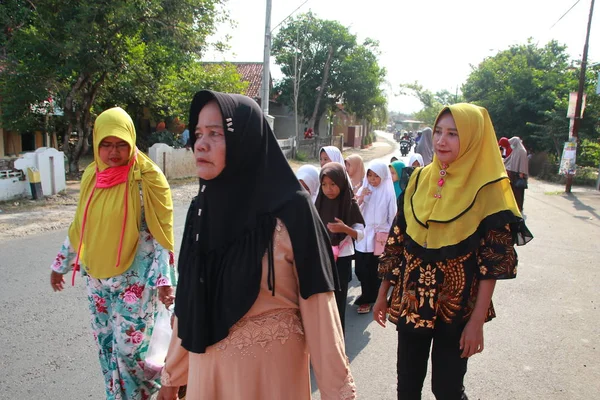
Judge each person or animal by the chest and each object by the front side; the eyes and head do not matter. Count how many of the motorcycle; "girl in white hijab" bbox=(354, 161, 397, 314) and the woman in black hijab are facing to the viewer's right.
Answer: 0

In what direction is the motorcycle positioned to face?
toward the camera

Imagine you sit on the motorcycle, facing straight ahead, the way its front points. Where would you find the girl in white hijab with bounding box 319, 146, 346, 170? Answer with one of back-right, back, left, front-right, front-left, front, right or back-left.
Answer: front

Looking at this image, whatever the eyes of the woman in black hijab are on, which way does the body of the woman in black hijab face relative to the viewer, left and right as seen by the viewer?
facing the viewer and to the left of the viewer

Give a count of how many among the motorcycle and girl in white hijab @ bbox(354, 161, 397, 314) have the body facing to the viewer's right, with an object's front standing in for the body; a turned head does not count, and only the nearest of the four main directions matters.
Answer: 0

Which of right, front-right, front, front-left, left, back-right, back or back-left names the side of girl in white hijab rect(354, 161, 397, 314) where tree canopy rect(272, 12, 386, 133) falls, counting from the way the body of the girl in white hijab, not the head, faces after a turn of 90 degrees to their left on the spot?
back-left

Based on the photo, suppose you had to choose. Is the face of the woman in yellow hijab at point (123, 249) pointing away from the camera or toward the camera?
toward the camera

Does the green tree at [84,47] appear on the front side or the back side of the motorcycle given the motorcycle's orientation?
on the front side

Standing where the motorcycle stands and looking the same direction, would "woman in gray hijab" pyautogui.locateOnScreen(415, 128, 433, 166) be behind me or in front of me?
in front

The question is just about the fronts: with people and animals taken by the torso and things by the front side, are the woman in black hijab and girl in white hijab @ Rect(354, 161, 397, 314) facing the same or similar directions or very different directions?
same or similar directions

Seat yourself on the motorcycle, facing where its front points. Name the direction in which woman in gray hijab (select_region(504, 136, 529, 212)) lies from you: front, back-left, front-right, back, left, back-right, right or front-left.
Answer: front

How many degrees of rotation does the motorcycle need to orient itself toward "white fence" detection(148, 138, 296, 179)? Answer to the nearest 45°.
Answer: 0° — it already faces it

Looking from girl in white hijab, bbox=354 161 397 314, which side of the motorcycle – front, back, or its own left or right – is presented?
front
